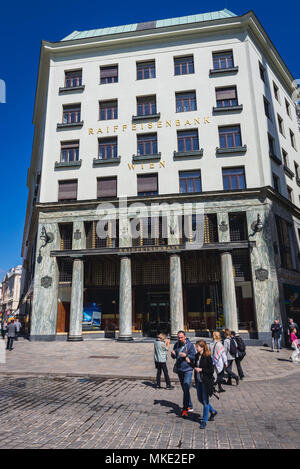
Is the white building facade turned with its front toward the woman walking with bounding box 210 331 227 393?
yes

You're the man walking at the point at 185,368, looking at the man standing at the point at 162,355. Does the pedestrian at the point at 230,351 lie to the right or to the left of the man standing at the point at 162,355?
right

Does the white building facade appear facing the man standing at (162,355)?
yes

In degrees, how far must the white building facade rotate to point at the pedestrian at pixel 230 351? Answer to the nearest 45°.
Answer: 0° — it already faces them

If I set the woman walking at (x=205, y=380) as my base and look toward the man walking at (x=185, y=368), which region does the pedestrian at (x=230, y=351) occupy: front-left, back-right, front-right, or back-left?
front-right

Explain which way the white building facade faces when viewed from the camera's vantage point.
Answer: facing the viewer

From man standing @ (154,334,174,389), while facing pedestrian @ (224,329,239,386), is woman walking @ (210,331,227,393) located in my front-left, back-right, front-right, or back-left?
front-right

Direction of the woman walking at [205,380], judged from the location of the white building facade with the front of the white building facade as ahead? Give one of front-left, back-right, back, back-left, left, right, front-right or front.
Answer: front

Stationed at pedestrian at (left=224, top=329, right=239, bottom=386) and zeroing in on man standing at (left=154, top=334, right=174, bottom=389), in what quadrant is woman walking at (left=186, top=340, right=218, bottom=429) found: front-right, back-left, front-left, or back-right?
front-left

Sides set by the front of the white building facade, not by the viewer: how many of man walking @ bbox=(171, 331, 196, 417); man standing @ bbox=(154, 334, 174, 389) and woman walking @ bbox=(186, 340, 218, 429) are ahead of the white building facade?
3

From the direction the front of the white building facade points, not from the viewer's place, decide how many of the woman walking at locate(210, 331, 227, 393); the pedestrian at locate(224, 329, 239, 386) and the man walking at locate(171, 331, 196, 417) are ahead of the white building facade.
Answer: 3

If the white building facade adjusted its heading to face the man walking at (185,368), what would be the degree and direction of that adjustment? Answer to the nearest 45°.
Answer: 0° — it already faces them
